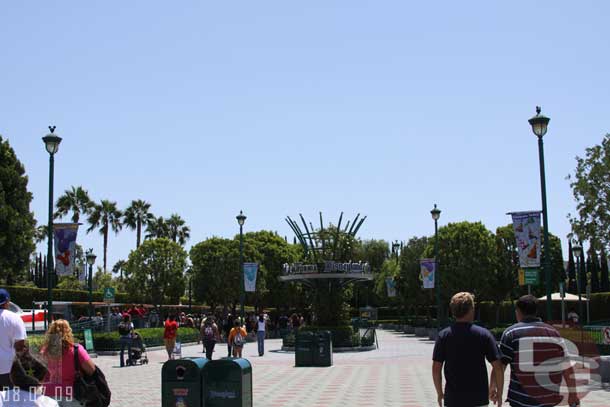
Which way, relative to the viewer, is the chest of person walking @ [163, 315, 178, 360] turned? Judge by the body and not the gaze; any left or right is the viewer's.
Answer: facing away from the viewer

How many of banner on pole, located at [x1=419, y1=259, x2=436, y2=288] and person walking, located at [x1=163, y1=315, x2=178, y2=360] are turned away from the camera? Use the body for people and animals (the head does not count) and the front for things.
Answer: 1

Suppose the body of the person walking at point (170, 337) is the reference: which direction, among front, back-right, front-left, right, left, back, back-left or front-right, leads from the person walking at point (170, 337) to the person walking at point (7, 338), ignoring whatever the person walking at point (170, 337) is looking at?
back

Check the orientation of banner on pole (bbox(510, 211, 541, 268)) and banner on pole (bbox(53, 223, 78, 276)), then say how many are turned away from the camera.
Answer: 0

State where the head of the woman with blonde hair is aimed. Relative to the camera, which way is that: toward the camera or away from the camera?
away from the camera

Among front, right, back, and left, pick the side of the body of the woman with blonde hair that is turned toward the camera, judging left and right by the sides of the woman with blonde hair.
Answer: back

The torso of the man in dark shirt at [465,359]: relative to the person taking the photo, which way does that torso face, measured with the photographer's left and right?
facing away from the viewer

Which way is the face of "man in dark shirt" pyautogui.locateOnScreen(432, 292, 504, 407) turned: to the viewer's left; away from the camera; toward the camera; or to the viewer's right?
away from the camera

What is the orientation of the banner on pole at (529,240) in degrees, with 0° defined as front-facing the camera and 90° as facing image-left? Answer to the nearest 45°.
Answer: approximately 0°

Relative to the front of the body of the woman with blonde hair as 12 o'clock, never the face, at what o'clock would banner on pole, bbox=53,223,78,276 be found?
The banner on pole is roughly at 12 o'clock from the woman with blonde hair.

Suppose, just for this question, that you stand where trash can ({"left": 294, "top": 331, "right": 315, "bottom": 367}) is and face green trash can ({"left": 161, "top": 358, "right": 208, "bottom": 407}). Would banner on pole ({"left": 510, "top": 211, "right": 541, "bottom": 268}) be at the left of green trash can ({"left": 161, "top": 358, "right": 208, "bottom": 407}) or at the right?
left

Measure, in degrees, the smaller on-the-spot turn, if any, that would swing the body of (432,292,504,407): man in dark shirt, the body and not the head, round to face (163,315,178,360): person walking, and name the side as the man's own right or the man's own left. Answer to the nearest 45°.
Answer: approximately 45° to the man's own left

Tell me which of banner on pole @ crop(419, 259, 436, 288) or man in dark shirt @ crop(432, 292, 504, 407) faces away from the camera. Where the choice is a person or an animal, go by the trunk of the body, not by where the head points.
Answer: the man in dark shirt

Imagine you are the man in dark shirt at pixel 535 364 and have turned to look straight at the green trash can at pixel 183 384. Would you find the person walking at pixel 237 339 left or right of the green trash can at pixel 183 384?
right
